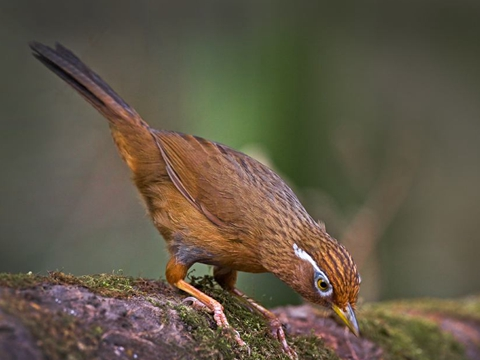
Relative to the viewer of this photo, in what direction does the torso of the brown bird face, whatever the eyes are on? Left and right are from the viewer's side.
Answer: facing to the right of the viewer
